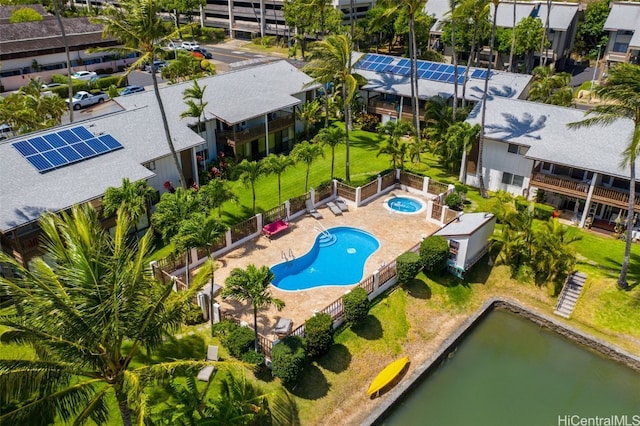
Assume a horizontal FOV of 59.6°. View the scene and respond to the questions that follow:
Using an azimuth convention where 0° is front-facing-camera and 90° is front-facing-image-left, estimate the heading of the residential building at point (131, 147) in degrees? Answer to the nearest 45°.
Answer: approximately 315°

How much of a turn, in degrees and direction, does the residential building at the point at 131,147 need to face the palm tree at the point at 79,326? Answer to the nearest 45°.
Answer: approximately 45° to its right

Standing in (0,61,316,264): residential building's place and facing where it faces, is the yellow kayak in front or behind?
in front

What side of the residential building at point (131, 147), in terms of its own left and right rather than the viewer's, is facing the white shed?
front

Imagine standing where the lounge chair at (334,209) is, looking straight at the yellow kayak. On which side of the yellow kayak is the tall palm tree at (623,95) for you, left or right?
left

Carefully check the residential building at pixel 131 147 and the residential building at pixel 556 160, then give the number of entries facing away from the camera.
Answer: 0

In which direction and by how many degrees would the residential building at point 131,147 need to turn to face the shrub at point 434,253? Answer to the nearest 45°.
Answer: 0° — it already faces it

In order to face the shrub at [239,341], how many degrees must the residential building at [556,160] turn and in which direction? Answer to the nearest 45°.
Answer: approximately 45° to its right

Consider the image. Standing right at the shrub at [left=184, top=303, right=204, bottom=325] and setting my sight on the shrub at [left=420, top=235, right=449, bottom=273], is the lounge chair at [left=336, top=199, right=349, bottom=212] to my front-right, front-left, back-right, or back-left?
front-left

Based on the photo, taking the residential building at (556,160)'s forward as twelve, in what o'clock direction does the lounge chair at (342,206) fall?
The lounge chair is roughly at 2 o'clock from the residential building.

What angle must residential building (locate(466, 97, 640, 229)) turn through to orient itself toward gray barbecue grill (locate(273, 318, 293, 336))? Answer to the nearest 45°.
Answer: approximately 45° to its right

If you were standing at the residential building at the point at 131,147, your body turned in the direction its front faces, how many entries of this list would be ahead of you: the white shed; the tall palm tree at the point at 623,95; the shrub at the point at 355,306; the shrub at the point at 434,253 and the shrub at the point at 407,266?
5

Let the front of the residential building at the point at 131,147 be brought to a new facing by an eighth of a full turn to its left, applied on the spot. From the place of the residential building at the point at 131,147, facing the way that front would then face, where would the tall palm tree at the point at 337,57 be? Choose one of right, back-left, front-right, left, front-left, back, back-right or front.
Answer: front

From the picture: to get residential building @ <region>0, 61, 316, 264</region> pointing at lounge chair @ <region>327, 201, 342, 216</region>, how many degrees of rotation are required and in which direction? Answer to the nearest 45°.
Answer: approximately 45° to its left

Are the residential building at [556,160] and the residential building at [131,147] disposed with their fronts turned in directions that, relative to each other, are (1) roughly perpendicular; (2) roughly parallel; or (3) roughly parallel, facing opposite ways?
roughly perpendicular

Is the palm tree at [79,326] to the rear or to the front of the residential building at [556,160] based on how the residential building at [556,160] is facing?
to the front

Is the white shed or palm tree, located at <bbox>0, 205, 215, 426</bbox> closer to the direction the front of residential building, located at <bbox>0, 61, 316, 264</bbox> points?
the white shed

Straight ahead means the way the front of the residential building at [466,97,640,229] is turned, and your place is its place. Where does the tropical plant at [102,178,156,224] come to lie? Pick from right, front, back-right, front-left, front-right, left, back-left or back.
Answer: front-right

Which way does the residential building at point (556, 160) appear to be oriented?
toward the camera
